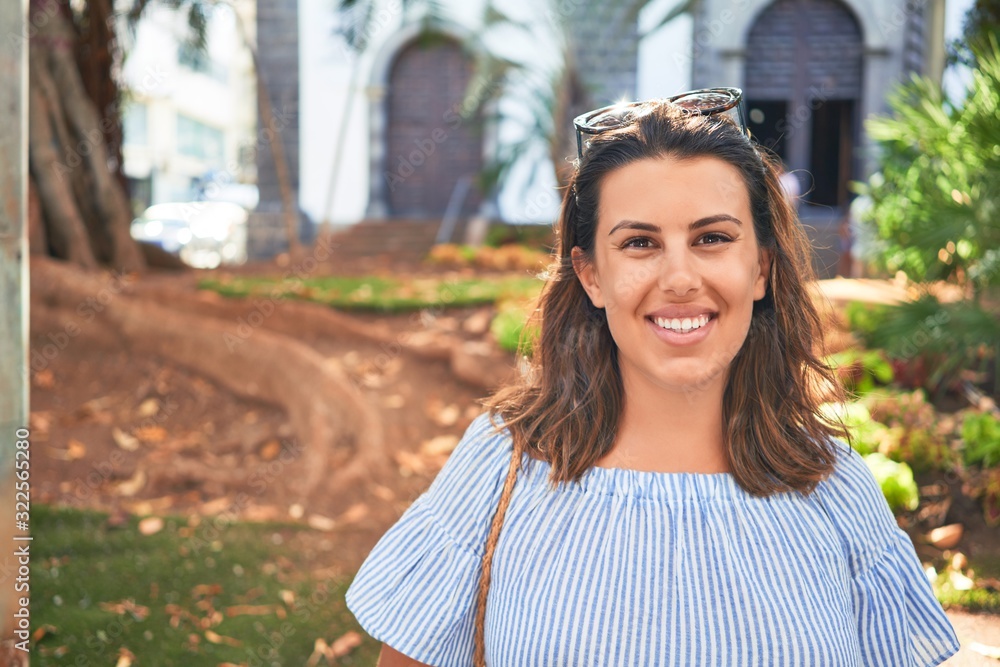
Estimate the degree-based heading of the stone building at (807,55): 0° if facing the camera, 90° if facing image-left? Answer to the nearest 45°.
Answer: approximately 0°

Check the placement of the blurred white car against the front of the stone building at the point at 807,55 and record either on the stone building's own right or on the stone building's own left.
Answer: on the stone building's own right

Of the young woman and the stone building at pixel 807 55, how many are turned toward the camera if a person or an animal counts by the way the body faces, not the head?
2

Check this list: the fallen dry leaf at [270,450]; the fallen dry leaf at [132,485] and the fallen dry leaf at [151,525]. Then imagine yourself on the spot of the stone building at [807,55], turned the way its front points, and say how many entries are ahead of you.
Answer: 3

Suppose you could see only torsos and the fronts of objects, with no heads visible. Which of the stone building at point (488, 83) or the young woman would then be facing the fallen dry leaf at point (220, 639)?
the stone building

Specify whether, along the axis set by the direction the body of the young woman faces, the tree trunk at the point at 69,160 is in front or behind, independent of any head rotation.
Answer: behind

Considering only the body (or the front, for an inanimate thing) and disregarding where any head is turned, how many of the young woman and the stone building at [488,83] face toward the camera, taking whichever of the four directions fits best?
2

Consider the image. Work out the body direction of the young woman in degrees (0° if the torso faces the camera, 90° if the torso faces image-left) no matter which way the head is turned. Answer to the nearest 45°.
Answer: approximately 0°

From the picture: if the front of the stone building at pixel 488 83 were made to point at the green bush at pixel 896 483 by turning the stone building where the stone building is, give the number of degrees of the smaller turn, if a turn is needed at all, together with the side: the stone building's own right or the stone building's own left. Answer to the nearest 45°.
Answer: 0° — it already faces it
